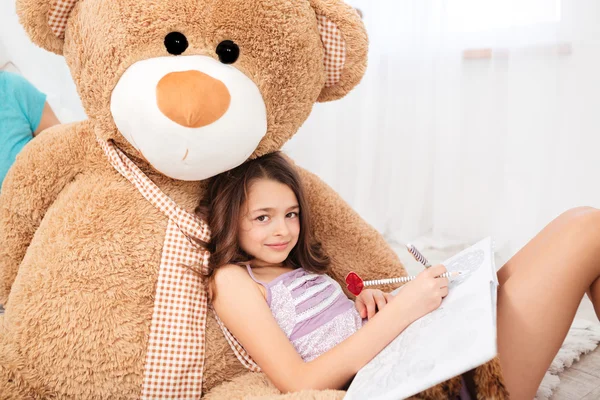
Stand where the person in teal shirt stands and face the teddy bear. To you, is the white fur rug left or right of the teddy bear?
left

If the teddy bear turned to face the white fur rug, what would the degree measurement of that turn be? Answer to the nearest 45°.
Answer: approximately 90° to its left

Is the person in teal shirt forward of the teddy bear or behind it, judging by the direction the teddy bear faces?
behind

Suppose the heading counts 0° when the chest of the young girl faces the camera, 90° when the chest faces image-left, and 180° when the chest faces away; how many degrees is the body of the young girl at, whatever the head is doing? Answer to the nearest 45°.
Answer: approximately 315°

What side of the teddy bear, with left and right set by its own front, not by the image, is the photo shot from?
front

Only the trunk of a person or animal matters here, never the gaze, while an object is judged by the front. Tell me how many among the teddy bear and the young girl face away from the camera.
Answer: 0

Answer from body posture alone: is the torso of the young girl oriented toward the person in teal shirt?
no
